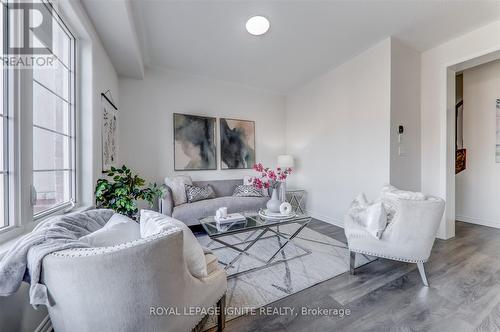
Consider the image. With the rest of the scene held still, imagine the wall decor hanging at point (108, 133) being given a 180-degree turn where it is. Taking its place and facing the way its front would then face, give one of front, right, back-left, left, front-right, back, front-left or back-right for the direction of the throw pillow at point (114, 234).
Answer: left

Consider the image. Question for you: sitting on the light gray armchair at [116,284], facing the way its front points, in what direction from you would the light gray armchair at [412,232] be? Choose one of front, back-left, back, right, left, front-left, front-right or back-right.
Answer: front-right

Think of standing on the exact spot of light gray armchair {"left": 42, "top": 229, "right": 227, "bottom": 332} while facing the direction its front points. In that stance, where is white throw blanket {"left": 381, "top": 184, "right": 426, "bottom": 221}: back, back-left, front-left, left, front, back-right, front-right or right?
front-right

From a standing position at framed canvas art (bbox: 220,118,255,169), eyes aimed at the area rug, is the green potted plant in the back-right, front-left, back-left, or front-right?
front-right

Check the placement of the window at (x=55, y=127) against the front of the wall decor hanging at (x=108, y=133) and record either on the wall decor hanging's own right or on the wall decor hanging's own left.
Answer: on the wall decor hanging's own right

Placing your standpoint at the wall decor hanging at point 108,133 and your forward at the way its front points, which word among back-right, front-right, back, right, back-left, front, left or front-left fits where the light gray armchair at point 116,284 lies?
right

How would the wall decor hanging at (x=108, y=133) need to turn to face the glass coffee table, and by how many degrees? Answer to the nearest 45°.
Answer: approximately 45° to its right

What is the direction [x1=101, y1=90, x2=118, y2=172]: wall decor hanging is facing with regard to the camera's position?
facing to the right of the viewer

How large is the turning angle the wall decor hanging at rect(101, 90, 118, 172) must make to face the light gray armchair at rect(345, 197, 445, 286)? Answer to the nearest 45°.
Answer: approximately 45° to its right

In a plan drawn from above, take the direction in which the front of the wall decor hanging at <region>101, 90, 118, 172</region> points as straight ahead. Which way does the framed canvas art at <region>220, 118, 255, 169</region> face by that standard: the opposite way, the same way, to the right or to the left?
to the right

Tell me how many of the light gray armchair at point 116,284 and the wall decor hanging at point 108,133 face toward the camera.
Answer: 0

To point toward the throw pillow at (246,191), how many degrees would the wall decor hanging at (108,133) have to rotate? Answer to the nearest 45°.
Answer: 0° — it already faces it

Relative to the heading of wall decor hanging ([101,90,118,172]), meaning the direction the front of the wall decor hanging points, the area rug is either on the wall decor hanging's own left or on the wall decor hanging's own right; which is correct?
on the wall decor hanging's own right

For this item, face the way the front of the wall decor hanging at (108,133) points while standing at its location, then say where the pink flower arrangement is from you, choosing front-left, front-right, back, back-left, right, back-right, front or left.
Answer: front-right

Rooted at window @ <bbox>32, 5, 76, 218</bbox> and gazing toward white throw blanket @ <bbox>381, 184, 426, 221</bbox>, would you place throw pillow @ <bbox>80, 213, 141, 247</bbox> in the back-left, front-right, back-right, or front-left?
front-right

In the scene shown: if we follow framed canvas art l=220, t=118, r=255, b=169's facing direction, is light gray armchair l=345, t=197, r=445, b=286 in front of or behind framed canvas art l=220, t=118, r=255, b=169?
in front

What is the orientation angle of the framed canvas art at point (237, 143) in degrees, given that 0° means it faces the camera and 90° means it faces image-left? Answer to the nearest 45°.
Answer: approximately 315°

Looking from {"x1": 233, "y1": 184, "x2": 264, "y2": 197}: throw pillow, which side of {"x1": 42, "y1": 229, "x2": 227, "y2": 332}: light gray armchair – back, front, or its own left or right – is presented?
front

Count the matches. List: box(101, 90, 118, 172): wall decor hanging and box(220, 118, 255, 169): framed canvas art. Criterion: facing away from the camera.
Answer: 0

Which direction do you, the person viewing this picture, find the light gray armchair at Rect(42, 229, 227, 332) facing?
facing away from the viewer and to the right of the viewer
